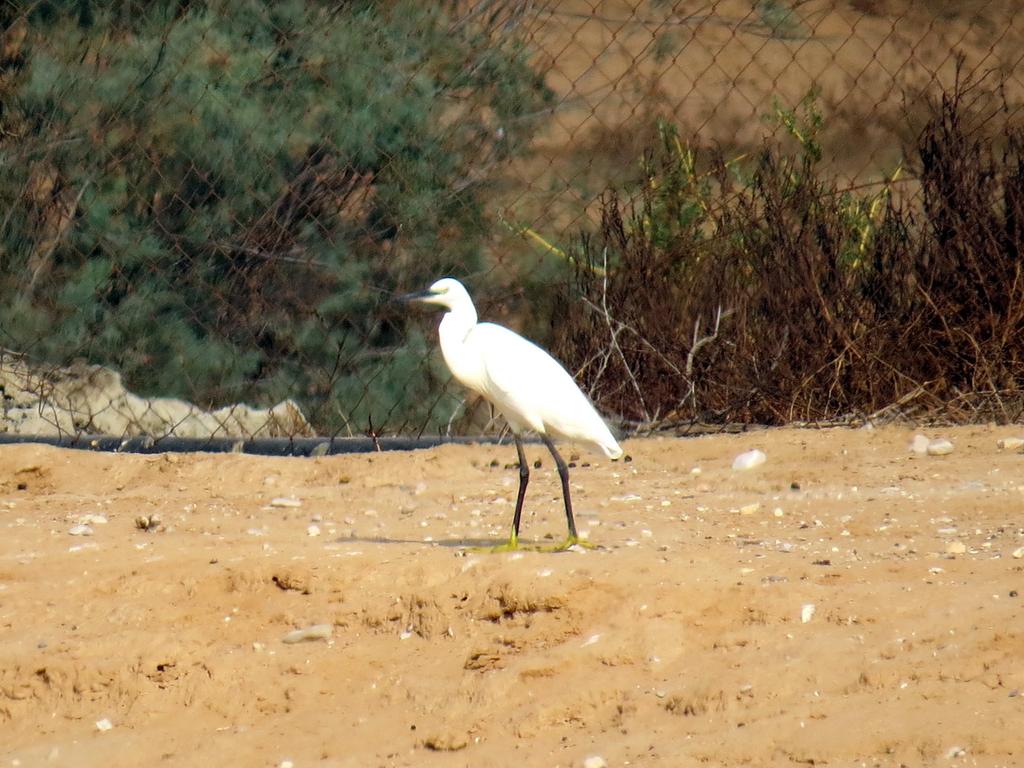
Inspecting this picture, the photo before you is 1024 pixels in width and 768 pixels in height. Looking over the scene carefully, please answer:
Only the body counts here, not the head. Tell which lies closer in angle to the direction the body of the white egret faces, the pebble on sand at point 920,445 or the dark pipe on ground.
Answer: the dark pipe on ground

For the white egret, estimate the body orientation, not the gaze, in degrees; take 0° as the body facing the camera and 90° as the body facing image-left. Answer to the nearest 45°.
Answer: approximately 90°

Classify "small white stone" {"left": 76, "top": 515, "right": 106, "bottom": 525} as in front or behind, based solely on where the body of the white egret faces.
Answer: in front

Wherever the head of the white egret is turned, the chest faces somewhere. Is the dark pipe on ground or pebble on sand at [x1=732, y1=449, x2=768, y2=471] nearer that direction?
the dark pipe on ground

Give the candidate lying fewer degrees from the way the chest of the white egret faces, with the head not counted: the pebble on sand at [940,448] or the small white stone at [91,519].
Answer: the small white stone

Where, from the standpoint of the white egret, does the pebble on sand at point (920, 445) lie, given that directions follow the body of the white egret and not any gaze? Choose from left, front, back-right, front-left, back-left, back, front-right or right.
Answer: back-right

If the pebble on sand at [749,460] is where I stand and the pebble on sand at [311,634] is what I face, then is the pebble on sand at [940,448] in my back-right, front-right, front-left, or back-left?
back-left

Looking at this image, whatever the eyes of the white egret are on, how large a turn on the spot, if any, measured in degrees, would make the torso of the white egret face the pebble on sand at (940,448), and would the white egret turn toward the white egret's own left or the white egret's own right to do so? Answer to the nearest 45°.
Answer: approximately 135° to the white egret's own right

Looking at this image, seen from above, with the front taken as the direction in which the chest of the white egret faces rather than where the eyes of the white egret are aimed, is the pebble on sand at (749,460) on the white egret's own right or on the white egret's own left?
on the white egret's own right

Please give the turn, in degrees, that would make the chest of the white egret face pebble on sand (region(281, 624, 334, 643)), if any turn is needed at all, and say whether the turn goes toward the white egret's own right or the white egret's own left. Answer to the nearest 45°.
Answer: approximately 45° to the white egret's own left
